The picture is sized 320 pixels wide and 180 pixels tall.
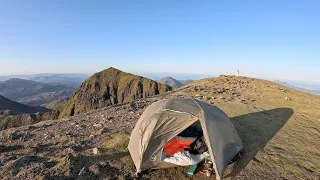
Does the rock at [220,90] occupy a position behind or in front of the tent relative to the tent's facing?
behind

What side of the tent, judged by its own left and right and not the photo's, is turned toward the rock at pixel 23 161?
right

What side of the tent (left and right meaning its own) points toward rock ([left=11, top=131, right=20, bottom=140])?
right

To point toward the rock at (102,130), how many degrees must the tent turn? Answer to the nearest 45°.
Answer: approximately 135° to its right

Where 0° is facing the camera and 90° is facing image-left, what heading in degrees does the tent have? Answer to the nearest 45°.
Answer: approximately 0°

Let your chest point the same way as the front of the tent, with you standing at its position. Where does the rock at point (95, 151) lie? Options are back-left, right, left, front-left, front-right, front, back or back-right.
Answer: right
